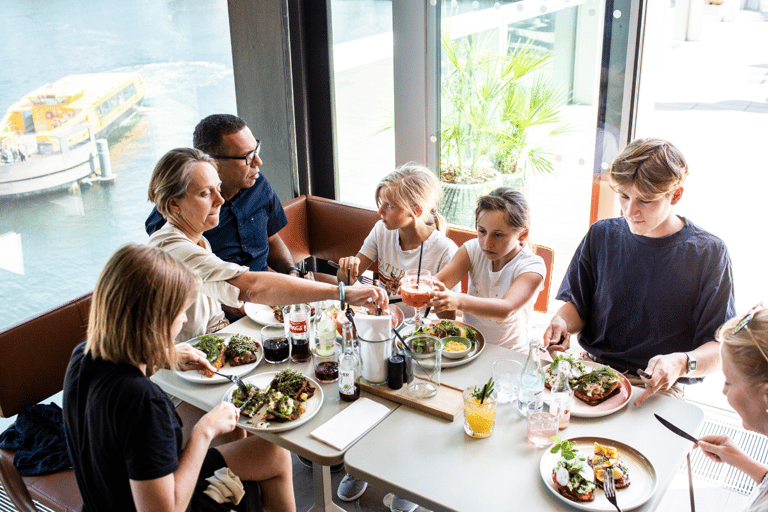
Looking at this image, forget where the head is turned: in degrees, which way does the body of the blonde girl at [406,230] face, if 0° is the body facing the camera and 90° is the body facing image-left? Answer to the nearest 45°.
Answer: approximately 45°

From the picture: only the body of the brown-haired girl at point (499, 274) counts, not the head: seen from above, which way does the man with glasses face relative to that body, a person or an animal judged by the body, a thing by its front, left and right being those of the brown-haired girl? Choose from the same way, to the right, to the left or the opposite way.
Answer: to the left

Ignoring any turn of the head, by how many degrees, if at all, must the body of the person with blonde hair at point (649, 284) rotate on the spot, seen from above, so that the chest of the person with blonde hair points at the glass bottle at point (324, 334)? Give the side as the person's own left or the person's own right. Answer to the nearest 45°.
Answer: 0° — they already face it

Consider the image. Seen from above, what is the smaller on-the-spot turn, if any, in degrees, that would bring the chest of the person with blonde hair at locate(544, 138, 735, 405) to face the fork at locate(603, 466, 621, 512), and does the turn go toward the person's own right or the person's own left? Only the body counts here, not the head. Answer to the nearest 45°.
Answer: approximately 45° to the person's own left

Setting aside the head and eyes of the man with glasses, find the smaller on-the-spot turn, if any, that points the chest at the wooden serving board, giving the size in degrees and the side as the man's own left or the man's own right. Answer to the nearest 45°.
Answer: approximately 45° to the man's own right

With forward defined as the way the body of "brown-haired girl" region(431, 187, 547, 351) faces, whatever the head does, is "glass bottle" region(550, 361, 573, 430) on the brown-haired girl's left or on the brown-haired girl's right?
on the brown-haired girl's left

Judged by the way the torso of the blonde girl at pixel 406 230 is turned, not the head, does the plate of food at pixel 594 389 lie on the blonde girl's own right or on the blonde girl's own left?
on the blonde girl's own left

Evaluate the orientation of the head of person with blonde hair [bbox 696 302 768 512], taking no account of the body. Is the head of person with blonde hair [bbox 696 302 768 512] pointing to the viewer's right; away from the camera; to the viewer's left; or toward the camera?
to the viewer's left
